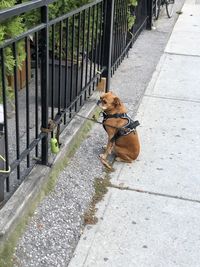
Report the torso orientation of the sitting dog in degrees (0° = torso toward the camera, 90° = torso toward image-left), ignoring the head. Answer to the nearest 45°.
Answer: approximately 90°
